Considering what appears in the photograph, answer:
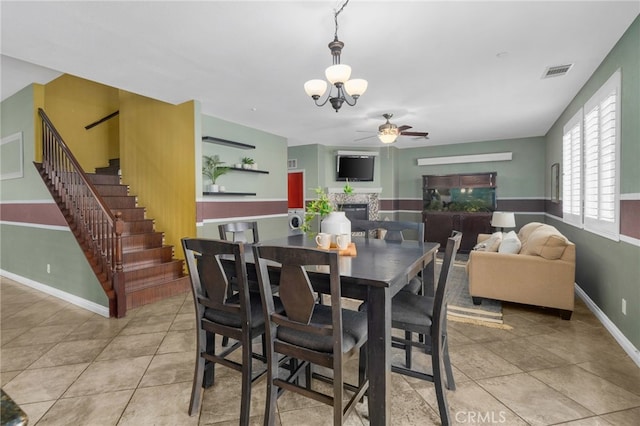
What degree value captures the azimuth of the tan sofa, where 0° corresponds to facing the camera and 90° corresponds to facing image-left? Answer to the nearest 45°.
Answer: approximately 90°

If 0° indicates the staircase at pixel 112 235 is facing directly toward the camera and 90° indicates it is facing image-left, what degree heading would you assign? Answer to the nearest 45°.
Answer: approximately 315°

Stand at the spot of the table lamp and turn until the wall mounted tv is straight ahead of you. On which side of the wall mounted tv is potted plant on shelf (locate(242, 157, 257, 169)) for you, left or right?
left

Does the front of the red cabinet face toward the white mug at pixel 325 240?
yes

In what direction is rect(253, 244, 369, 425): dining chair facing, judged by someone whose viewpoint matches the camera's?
facing away from the viewer and to the right of the viewer

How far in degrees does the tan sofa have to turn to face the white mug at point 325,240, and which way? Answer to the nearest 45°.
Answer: approximately 45° to its left

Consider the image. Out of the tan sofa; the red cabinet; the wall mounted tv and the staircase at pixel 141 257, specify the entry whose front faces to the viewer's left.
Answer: the tan sofa

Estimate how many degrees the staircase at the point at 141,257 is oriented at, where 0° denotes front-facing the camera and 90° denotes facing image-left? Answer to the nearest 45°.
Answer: approximately 315°

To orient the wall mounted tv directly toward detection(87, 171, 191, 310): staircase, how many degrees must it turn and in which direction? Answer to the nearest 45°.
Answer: approximately 45° to its right
